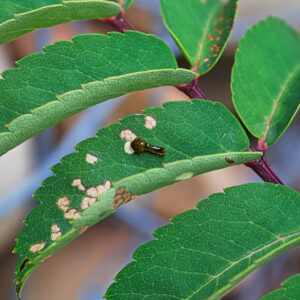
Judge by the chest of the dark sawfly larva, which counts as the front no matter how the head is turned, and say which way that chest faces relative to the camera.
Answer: to the viewer's left
